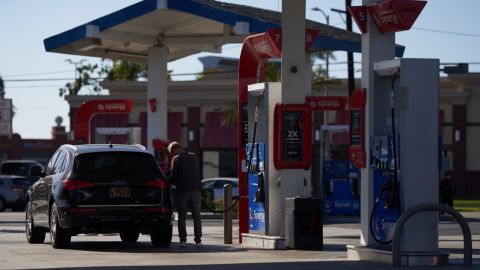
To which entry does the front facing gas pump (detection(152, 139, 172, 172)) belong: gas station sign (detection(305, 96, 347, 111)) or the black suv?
the black suv

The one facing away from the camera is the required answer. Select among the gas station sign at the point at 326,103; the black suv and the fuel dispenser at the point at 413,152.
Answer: the black suv

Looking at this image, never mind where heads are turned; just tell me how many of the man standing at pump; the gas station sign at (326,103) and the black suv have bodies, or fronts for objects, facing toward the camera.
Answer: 1

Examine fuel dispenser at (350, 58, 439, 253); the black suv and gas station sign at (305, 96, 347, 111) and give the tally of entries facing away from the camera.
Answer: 1

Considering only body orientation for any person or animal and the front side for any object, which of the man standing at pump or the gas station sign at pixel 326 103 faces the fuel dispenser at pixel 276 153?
the gas station sign

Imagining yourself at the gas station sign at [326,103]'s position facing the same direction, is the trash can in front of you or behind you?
in front

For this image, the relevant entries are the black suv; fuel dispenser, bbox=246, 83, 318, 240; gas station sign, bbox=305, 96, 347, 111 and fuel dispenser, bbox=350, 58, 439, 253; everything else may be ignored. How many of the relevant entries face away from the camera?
1

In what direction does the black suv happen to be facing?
away from the camera

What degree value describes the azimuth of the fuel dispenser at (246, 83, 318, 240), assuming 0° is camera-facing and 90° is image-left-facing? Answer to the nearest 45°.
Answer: approximately 45°

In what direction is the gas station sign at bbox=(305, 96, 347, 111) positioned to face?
toward the camera

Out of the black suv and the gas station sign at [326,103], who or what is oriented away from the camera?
the black suv

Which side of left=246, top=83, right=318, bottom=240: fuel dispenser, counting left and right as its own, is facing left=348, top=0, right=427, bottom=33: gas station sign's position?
left

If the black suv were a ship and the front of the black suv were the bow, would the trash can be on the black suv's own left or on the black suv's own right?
on the black suv's own right

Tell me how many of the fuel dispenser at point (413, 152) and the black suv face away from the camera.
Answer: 1

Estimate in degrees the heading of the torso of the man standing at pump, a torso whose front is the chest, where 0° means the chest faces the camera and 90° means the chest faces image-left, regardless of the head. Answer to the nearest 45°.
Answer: approximately 135°
